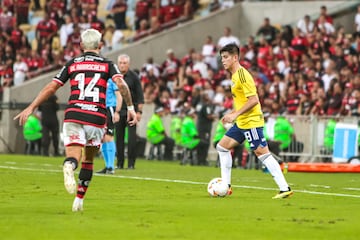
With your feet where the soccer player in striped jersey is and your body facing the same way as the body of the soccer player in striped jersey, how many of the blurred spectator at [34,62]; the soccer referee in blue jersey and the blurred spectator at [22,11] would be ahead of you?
3

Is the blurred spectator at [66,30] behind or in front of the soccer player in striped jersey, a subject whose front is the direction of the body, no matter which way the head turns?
in front

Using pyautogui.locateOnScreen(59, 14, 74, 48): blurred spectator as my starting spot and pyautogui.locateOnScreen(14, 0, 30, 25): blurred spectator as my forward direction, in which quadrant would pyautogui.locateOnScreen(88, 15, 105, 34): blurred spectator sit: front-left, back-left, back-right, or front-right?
back-right

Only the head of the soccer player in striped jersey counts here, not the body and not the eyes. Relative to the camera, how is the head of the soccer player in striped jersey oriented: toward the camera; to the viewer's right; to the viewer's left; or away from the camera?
away from the camera

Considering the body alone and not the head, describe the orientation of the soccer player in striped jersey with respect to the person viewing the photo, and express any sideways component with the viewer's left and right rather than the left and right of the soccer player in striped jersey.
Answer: facing away from the viewer

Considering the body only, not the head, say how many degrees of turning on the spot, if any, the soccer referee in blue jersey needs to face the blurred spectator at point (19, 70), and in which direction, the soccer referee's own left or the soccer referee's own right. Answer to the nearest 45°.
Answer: approximately 135° to the soccer referee's own right

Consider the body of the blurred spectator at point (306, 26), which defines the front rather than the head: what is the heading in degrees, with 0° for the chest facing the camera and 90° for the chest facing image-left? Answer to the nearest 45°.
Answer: approximately 0°
